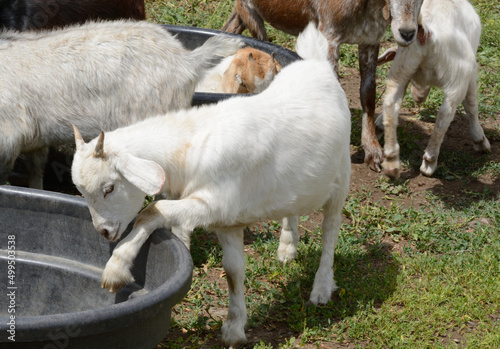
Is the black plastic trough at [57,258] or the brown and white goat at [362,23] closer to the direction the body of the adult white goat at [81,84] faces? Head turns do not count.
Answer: the black plastic trough

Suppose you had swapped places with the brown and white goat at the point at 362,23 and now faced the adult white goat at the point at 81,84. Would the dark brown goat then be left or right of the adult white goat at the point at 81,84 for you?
right

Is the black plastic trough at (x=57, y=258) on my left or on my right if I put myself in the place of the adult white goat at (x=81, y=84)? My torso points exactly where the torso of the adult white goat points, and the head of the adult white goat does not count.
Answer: on my left

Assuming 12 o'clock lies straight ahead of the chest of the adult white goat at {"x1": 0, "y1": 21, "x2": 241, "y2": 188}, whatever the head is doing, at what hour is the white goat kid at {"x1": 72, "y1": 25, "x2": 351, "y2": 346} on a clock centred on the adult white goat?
The white goat kid is roughly at 8 o'clock from the adult white goat.

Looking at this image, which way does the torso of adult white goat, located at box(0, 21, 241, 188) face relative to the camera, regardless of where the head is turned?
to the viewer's left

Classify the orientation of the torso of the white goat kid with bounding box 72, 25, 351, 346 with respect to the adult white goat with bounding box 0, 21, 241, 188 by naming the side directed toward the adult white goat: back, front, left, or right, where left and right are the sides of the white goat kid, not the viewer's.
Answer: right

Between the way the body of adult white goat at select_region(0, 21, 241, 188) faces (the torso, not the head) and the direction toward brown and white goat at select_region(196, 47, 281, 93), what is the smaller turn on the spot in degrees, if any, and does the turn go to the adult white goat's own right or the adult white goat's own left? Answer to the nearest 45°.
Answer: approximately 135° to the adult white goat's own right
